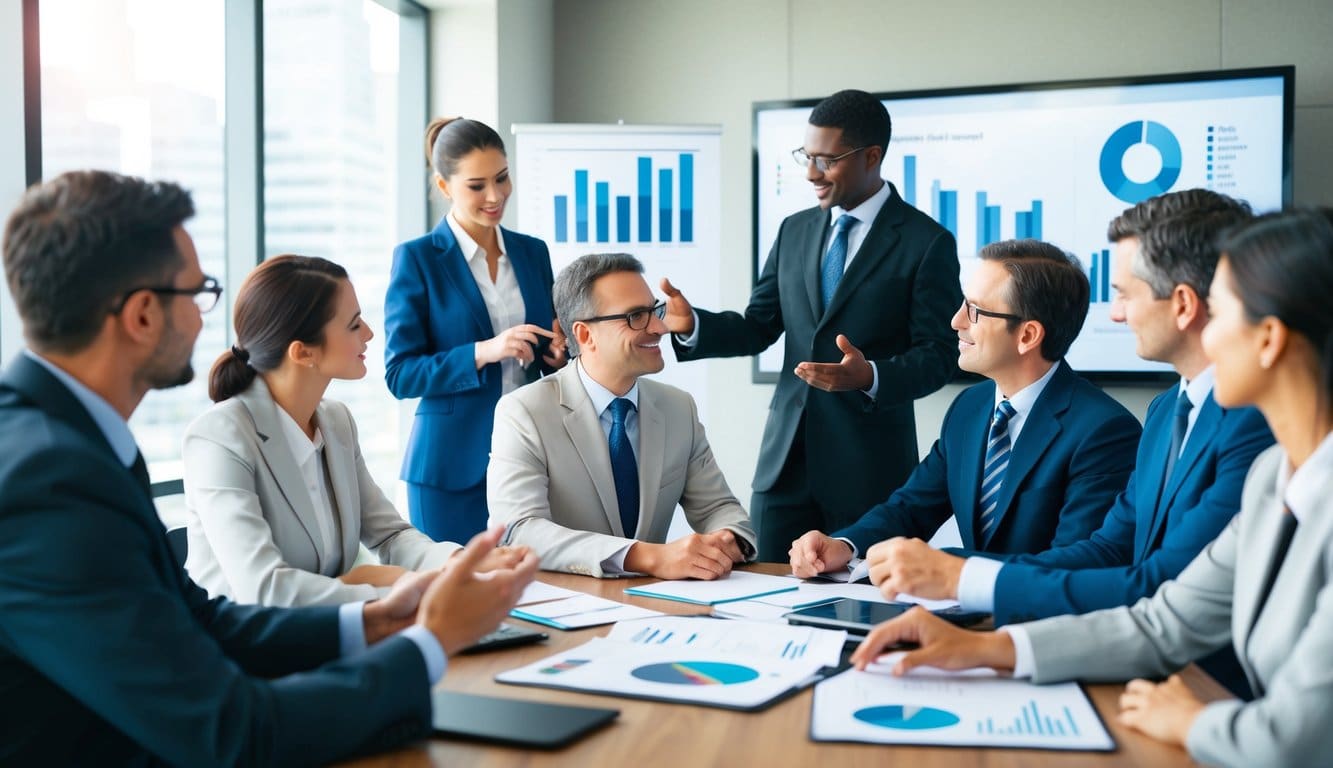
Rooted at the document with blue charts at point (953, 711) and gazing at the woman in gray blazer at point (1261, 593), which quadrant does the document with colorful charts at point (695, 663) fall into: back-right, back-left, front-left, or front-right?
back-left

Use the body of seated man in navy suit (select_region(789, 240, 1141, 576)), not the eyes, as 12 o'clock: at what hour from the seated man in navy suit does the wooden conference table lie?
The wooden conference table is roughly at 11 o'clock from the seated man in navy suit.

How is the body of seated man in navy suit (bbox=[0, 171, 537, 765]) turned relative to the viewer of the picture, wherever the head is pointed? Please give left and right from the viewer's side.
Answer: facing to the right of the viewer

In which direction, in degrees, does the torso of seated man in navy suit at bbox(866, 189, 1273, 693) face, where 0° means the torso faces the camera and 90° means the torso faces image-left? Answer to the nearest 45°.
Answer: approximately 45°

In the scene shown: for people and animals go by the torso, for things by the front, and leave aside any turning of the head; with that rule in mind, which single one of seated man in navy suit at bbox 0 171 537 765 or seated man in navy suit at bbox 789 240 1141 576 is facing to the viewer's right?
seated man in navy suit at bbox 0 171 537 765

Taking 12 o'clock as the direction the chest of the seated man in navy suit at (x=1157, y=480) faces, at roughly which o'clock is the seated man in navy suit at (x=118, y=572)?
the seated man in navy suit at (x=118, y=572) is roughly at 12 o'clock from the seated man in navy suit at (x=1157, y=480).

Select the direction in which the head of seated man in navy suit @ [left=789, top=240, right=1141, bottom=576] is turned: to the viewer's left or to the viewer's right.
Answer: to the viewer's left
